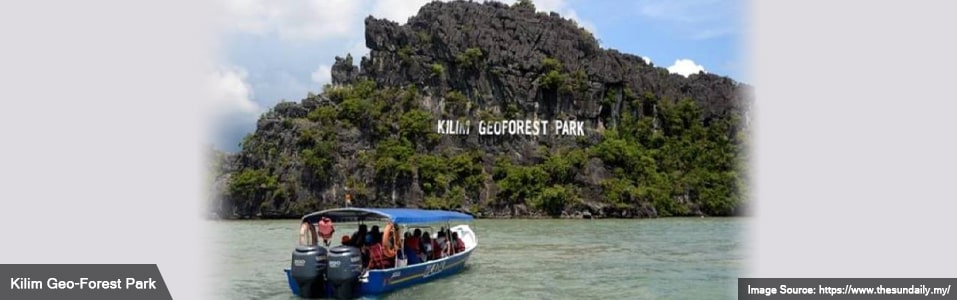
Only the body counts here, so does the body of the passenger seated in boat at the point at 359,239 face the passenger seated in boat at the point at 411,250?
yes

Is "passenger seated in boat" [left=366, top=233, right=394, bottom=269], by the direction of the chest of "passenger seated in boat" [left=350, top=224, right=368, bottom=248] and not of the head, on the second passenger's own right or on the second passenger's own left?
on the second passenger's own right

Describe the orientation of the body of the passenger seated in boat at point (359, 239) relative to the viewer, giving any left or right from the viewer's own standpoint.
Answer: facing away from the viewer and to the right of the viewer

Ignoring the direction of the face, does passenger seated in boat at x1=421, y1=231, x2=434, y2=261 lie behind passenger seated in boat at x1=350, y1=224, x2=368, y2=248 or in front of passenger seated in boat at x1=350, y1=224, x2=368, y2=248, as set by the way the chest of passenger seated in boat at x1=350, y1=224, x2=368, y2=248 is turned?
in front

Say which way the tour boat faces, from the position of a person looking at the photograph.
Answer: facing away from the viewer and to the right of the viewer
